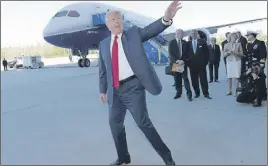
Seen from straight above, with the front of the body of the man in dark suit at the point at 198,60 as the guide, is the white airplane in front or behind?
behind

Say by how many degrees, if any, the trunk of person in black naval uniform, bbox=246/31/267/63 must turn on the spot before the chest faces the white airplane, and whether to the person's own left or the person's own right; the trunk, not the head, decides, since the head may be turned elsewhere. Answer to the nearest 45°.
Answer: approximately 90° to the person's own right

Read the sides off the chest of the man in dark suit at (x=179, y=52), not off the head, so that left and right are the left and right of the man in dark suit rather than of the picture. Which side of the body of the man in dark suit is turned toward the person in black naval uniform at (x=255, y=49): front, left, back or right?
left

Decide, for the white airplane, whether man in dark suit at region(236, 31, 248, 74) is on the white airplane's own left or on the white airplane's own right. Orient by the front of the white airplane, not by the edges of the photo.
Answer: on the white airplane's own left

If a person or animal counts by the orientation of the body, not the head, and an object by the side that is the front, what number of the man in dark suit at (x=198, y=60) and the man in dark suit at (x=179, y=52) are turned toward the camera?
2

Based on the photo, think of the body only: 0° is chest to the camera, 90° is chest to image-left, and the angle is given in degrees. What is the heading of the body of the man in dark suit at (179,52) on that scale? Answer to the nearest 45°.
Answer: approximately 0°

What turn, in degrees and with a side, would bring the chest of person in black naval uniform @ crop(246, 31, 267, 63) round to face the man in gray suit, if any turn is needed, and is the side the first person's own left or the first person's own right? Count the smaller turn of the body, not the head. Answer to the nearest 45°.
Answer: approximately 45° to the first person's own left

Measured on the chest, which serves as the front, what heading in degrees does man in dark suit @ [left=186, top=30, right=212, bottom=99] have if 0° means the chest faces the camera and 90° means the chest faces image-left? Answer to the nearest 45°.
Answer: approximately 0°
